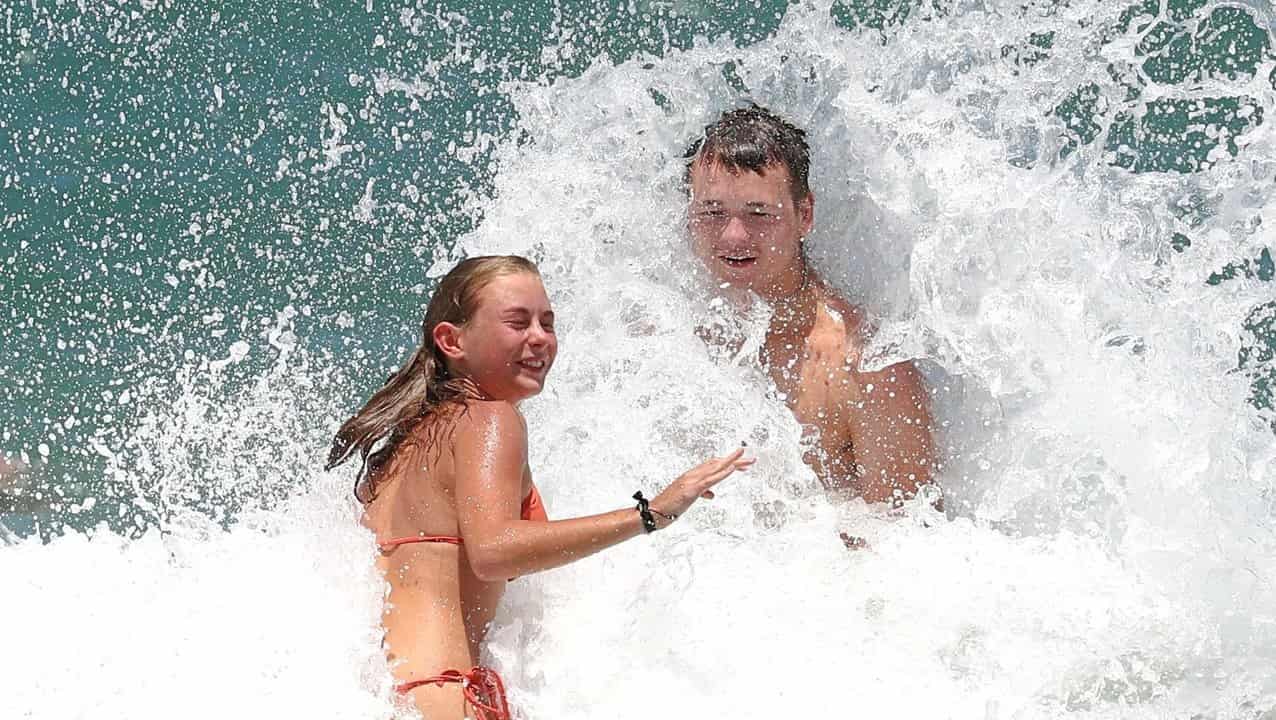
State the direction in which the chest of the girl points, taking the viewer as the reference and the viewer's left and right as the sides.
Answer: facing away from the viewer and to the right of the viewer
